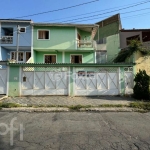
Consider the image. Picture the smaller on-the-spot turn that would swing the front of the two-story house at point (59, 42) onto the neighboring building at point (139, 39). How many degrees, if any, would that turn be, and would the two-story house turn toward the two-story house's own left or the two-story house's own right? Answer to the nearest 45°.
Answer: approximately 90° to the two-story house's own left

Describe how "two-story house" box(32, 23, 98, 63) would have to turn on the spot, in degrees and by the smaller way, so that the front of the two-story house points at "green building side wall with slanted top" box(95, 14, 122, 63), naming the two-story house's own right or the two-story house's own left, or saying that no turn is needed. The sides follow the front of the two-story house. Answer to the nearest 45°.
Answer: approximately 135° to the two-story house's own left

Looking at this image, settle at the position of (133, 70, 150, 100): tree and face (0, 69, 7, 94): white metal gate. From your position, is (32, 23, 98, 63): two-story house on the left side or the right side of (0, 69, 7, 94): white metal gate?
right

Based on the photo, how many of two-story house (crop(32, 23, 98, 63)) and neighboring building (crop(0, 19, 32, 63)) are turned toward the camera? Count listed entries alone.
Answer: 2

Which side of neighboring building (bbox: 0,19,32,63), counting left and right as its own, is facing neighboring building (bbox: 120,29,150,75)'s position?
left

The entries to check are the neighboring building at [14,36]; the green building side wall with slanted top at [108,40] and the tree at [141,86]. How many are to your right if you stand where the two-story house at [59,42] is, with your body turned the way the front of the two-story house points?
1

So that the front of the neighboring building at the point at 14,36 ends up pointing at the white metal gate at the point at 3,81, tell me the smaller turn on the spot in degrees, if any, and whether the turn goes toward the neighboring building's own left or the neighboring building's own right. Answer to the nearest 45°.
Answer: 0° — it already faces it

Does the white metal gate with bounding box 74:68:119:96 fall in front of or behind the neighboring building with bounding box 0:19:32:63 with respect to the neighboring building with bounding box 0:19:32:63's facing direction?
in front

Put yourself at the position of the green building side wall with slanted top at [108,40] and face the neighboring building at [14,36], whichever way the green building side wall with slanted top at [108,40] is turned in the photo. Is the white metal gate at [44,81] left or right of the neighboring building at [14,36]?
left

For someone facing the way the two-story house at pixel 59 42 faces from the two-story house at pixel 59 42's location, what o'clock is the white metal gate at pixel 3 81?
The white metal gate is roughly at 1 o'clock from the two-story house.

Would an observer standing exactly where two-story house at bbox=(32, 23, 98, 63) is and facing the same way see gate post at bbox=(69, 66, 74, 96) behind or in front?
in front

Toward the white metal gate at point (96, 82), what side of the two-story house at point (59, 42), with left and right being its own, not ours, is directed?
front

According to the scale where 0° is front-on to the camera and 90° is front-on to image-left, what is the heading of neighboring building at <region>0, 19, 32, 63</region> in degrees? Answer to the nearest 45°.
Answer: approximately 0°
